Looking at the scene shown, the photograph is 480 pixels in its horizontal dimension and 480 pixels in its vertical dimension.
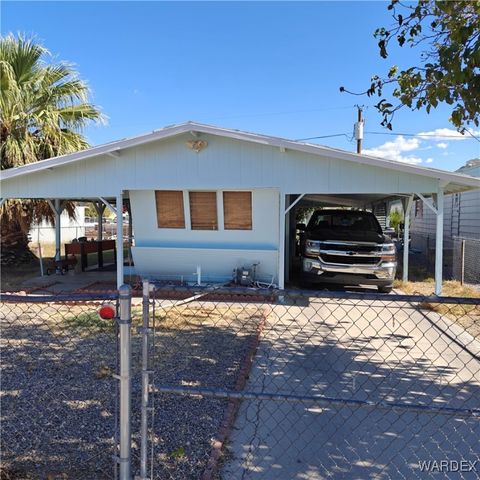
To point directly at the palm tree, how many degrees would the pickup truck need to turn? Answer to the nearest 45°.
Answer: approximately 90° to its right

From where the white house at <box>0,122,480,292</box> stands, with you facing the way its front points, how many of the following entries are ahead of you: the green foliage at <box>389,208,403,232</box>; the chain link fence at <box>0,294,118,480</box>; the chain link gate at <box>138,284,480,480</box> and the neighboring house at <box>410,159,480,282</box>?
2

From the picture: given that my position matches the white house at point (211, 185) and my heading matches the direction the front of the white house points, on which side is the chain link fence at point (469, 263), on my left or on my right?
on my left

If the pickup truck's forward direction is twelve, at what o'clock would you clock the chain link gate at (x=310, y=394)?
The chain link gate is roughly at 12 o'clock from the pickup truck.

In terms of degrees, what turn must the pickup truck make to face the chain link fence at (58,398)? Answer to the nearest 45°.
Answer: approximately 45° to its right

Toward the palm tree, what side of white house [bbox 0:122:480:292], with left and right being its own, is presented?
right

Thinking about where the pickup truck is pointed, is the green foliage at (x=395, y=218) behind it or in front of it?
behind

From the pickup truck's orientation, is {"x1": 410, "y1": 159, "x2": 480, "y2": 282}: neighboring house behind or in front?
behind

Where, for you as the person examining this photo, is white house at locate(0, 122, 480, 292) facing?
facing the viewer

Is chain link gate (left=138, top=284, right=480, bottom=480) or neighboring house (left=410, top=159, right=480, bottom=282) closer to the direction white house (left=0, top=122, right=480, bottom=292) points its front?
the chain link gate

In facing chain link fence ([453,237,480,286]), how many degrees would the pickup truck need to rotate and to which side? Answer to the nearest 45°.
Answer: approximately 135° to its left
